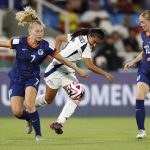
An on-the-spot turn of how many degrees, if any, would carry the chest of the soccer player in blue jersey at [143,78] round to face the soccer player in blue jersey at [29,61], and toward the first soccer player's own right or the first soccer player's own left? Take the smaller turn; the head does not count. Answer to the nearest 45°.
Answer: approximately 45° to the first soccer player's own right

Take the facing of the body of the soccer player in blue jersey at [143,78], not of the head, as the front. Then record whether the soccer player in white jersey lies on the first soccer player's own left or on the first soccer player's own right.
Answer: on the first soccer player's own right

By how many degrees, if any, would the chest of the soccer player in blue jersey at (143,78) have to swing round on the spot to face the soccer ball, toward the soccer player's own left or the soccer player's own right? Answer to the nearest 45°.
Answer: approximately 45° to the soccer player's own right

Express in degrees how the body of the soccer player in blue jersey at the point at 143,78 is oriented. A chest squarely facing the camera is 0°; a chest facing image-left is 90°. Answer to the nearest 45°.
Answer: approximately 45°
